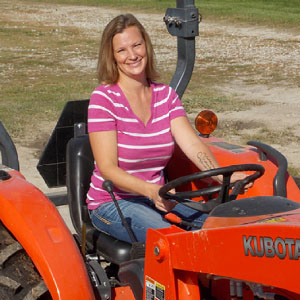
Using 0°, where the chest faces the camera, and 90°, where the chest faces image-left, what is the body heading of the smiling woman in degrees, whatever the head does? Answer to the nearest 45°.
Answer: approximately 315°

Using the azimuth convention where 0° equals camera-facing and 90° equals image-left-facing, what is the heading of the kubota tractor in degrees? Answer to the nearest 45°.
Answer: approximately 315°
